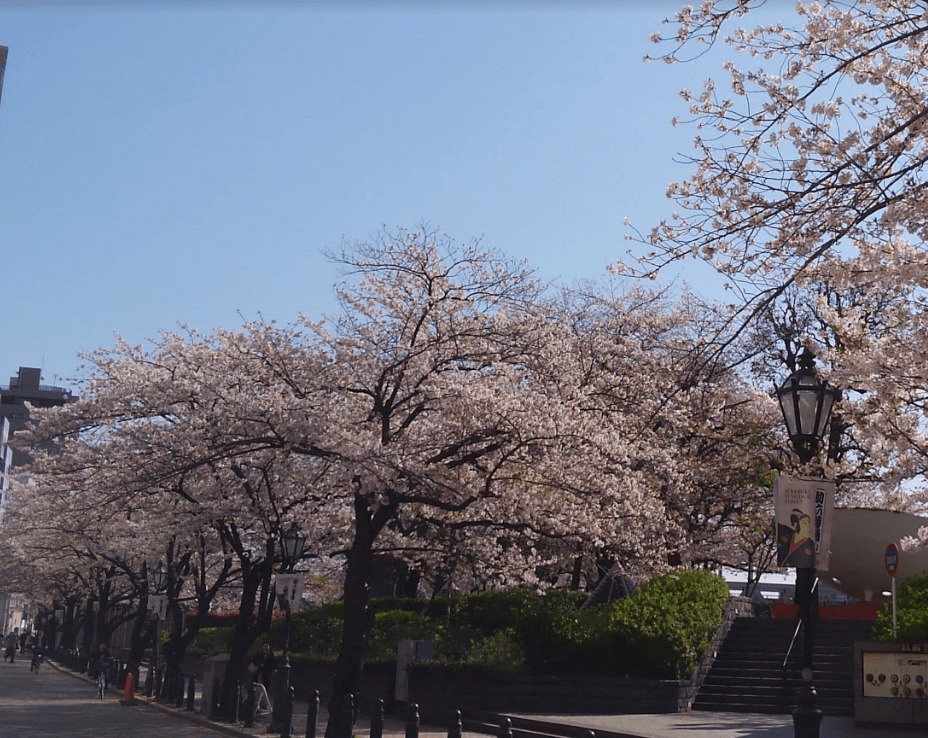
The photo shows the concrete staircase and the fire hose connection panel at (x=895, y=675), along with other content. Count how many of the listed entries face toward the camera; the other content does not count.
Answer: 2

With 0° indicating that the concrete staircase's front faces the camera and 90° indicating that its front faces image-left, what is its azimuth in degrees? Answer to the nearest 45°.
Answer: approximately 0°

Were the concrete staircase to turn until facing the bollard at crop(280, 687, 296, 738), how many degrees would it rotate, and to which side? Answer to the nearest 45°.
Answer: approximately 45° to its right

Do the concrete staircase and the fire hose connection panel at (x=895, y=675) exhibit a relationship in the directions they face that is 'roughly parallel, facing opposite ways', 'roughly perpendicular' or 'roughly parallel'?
roughly parallel

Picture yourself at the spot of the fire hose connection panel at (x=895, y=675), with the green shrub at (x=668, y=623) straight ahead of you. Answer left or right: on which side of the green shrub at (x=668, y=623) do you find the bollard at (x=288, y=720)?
left

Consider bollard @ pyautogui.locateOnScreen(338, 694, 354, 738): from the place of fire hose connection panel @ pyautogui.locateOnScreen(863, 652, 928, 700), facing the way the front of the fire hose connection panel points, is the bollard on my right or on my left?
on my right

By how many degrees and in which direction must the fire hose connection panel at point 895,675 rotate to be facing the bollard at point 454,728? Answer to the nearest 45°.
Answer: approximately 45° to its right

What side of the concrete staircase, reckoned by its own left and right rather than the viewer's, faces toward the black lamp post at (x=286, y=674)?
right

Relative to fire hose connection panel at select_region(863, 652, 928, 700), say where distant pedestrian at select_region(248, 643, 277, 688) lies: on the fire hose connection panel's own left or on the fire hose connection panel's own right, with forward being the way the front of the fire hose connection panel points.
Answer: on the fire hose connection panel's own right

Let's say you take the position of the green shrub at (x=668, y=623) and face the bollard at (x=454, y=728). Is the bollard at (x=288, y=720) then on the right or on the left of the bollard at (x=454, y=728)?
right

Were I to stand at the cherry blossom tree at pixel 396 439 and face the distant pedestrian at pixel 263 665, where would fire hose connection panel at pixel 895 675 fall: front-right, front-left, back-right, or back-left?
back-right

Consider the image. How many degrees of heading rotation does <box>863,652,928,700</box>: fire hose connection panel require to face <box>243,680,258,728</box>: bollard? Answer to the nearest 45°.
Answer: approximately 90° to its right

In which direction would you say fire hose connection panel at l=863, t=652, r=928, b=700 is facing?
toward the camera

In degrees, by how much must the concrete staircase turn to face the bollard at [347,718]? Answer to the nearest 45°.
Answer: approximately 45° to its right

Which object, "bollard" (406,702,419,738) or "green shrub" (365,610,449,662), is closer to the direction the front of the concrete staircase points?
the bollard

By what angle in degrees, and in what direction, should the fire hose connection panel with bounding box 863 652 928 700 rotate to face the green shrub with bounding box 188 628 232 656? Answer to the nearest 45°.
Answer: approximately 135° to its right
